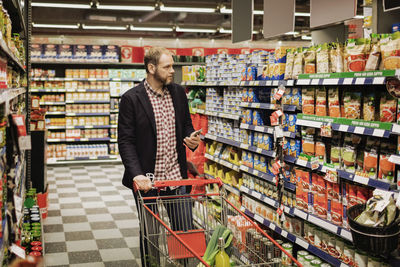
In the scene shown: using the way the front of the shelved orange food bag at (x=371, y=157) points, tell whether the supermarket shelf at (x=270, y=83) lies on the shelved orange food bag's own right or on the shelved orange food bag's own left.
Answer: on the shelved orange food bag's own right

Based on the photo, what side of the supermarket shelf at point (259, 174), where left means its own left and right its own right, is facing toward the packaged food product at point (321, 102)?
left

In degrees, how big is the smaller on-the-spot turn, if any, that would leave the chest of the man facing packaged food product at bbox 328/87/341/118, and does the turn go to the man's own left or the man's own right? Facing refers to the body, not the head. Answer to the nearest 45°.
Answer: approximately 45° to the man's own left

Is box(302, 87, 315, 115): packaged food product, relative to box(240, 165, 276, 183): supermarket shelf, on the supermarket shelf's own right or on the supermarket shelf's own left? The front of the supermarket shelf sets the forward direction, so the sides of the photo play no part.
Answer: on the supermarket shelf's own left

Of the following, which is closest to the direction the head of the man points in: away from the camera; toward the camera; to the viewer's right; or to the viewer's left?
to the viewer's right

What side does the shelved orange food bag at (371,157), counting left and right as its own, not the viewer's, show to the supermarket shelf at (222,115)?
right

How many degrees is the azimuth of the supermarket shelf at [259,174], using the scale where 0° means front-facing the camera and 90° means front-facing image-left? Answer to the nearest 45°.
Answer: approximately 45°

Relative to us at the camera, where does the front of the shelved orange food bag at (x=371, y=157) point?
facing the viewer and to the left of the viewer

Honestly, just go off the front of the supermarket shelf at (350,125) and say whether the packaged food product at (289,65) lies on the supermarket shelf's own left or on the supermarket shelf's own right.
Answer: on the supermarket shelf's own right

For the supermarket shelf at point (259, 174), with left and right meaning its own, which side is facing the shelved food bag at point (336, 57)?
left

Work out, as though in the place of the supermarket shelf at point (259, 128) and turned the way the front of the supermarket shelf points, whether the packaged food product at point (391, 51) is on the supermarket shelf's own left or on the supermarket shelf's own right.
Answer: on the supermarket shelf's own left
